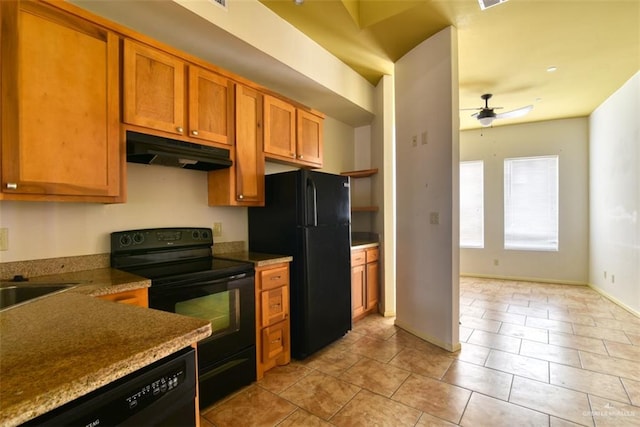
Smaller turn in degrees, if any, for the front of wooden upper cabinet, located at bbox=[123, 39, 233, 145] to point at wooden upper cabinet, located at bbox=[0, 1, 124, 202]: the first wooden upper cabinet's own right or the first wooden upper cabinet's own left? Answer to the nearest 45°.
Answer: approximately 90° to the first wooden upper cabinet's own right

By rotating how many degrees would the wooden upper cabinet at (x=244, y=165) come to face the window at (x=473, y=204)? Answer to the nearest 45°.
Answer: approximately 90° to its left

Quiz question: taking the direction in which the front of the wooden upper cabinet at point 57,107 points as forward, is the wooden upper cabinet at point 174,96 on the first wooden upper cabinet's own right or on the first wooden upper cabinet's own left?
on the first wooden upper cabinet's own left

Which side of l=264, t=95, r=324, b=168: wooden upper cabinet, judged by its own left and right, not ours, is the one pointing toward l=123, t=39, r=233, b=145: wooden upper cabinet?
right
